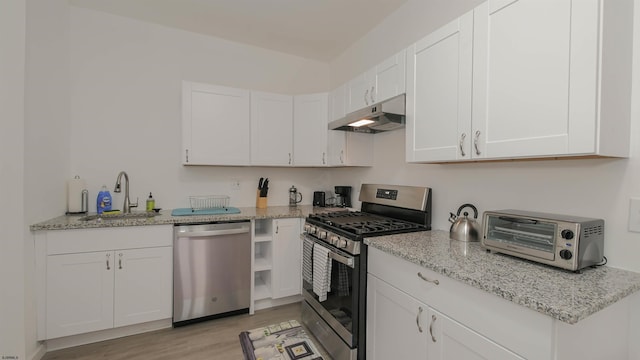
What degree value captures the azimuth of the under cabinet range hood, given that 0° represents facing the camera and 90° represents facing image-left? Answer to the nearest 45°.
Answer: approximately 45°

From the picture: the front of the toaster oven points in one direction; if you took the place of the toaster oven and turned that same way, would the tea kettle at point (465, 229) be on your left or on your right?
on your right

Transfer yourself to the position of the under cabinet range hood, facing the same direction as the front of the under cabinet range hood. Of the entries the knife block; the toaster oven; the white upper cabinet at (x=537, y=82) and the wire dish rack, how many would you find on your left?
2

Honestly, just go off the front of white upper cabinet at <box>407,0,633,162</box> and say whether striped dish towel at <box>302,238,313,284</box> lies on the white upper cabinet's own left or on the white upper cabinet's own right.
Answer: on the white upper cabinet's own right

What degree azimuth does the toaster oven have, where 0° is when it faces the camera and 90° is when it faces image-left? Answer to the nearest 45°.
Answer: approximately 45°

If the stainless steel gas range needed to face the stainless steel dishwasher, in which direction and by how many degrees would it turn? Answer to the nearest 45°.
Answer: approximately 45° to its right
